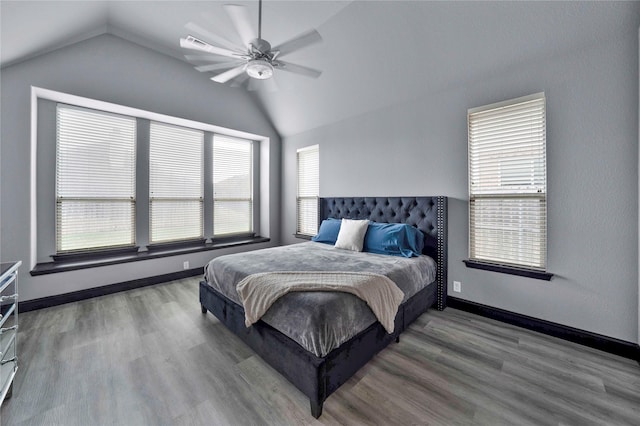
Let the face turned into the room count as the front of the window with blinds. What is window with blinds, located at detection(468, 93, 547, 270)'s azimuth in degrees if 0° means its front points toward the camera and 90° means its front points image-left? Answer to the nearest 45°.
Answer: approximately 45°

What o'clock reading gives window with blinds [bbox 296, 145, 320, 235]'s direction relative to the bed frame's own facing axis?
The window with blinds is roughly at 4 o'clock from the bed frame.

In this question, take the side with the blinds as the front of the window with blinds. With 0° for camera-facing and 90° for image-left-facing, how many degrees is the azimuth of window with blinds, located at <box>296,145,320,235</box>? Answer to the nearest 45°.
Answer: approximately 45°

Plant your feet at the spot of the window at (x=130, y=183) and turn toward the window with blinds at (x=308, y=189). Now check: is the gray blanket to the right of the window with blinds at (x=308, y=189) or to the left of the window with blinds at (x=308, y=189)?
right

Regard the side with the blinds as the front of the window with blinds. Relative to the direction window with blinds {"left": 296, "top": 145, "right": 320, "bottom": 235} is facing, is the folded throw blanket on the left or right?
on its left

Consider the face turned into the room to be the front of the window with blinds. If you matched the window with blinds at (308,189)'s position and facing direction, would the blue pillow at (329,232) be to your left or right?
on your left

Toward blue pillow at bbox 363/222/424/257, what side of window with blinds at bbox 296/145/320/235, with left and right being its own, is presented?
left
